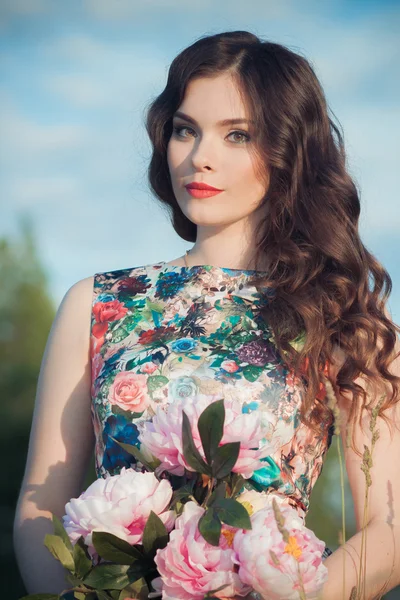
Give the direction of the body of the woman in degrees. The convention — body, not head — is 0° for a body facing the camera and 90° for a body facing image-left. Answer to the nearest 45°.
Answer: approximately 0°

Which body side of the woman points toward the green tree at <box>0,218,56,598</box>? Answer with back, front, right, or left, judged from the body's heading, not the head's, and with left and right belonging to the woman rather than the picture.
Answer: back
